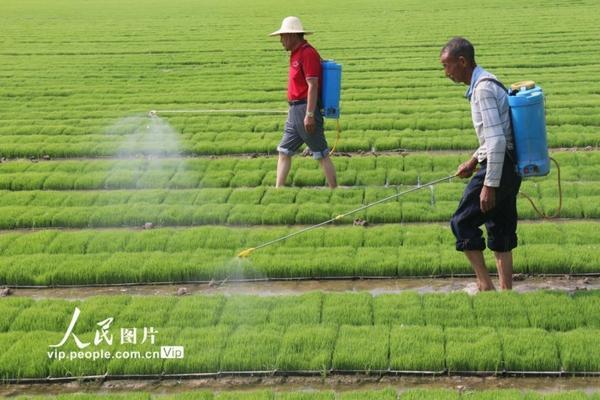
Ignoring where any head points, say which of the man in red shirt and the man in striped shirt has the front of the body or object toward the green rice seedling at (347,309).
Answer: the man in striped shirt

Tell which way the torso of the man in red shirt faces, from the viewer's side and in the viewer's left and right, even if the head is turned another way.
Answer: facing to the left of the viewer

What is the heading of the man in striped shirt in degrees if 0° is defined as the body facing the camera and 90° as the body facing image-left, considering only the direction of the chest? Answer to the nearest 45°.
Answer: approximately 90°

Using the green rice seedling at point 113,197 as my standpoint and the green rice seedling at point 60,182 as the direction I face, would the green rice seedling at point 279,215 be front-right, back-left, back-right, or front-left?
back-right

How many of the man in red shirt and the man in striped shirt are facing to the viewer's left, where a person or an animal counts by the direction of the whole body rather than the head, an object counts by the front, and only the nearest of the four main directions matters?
2

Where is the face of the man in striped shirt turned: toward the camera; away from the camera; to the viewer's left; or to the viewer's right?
to the viewer's left

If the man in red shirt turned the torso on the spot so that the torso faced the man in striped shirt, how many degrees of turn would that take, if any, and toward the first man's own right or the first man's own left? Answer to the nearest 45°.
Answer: approximately 135° to the first man's own left

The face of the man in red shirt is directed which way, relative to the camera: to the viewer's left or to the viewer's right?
to the viewer's left

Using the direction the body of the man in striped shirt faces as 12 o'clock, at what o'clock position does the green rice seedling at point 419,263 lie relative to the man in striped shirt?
The green rice seedling is roughly at 2 o'clock from the man in striped shirt.

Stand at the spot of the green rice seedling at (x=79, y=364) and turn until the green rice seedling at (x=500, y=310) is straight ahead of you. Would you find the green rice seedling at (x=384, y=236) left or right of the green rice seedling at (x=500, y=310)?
left

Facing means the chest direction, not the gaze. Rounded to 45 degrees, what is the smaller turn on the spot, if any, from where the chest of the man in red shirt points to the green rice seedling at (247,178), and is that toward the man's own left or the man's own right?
approximately 45° to the man's own right

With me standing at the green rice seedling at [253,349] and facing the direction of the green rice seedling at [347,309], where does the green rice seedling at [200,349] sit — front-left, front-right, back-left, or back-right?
back-left
